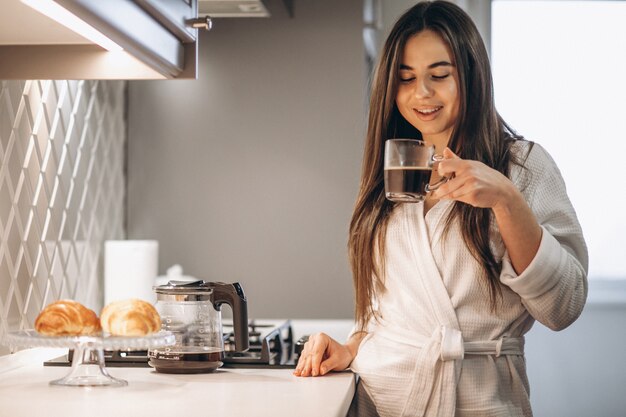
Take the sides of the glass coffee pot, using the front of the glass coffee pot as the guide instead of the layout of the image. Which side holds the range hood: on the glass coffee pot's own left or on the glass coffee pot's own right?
on the glass coffee pot's own right

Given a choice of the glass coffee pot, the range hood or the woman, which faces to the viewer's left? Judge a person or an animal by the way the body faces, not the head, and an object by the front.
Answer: the glass coffee pot

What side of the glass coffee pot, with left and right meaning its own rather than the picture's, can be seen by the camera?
left

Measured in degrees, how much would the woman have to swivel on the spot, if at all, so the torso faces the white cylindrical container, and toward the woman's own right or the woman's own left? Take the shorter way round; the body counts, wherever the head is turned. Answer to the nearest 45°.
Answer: approximately 135° to the woman's own right

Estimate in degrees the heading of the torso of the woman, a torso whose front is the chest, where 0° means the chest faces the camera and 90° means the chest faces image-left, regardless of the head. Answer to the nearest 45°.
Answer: approximately 0°
